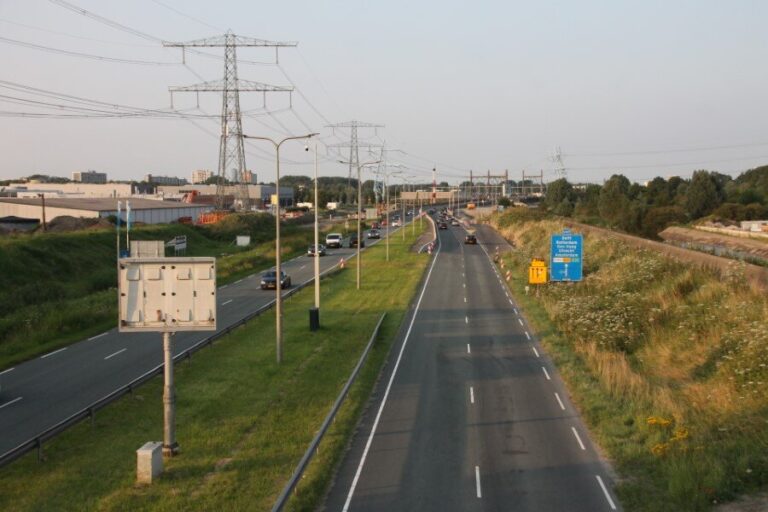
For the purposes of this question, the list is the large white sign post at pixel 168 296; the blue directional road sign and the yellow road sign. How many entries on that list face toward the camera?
2

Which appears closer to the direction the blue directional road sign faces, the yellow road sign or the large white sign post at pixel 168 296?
the large white sign post

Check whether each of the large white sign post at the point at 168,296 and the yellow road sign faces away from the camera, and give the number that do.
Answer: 1

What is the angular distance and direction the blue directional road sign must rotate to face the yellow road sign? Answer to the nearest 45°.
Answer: approximately 135° to its right

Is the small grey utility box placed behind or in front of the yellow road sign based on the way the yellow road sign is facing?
in front

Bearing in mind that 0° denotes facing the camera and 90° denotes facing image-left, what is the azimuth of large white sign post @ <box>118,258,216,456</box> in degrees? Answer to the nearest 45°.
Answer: approximately 180°

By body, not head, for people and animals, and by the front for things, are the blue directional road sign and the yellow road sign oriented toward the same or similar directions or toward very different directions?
same or similar directions

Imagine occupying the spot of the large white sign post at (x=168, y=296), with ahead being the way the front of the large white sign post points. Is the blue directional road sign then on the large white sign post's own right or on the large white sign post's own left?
on the large white sign post's own right

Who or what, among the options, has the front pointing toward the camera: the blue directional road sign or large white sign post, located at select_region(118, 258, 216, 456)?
the blue directional road sign

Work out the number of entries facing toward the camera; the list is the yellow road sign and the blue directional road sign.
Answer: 2

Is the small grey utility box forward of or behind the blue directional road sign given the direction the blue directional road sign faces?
forward

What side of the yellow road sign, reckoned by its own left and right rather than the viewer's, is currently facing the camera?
front

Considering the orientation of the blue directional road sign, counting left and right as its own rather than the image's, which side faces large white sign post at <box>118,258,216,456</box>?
front

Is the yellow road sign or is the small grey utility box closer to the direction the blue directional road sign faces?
the small grey utility box

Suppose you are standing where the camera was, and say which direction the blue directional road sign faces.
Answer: facing the viewer
